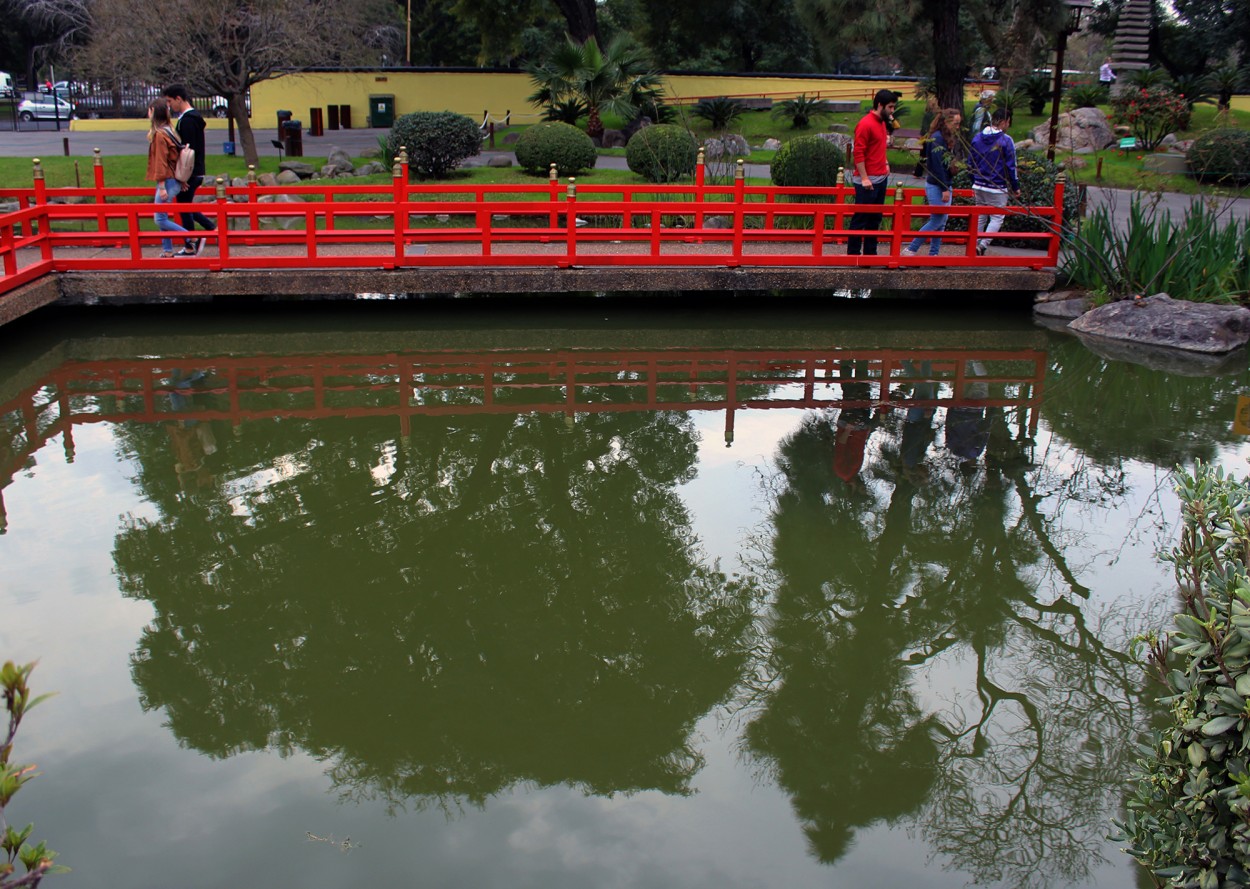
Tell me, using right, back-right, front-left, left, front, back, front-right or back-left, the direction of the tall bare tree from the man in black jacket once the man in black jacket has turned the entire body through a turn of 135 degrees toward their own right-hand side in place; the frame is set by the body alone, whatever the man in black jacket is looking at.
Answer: front-left

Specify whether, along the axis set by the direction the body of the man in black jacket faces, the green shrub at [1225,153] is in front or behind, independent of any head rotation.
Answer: behind

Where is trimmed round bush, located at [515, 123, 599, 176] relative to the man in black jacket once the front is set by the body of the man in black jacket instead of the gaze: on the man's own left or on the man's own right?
on the man's own right

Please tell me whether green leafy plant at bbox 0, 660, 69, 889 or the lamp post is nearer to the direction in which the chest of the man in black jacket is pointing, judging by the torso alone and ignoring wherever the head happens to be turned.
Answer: the green leafy plant

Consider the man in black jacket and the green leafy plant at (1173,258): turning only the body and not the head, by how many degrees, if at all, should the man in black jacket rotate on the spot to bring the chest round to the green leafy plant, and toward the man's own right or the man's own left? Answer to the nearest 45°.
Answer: approximately 180°

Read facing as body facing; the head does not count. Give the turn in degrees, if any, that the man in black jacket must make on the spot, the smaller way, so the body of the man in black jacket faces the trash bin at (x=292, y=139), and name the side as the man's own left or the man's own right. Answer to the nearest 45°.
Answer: approximately 90° to the man's own right

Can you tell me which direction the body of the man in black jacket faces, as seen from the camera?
to the viewer's left

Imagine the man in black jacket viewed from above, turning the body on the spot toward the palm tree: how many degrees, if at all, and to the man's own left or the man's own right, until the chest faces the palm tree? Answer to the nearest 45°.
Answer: approximately 135° to the man's own right
